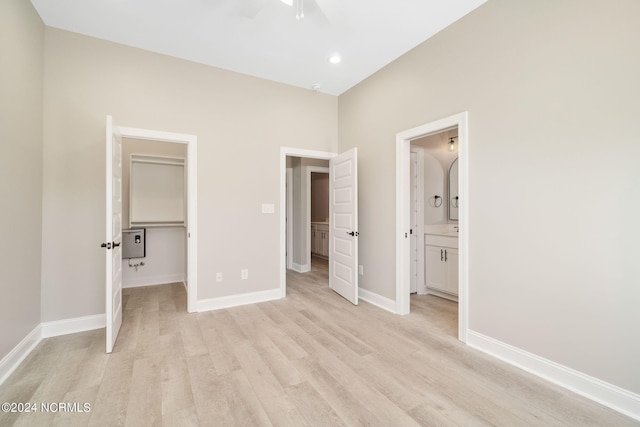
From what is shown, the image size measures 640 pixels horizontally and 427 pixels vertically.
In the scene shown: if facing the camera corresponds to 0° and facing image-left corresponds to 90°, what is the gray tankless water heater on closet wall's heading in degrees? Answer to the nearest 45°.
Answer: approximately 0°

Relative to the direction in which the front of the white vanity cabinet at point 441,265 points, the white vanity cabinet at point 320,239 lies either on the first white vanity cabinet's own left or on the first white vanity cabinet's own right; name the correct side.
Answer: on the first white vanity cabinet's own right

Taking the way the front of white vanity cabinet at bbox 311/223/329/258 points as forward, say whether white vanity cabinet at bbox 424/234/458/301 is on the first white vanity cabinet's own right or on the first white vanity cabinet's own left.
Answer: on the first white vanity cabinet's own left

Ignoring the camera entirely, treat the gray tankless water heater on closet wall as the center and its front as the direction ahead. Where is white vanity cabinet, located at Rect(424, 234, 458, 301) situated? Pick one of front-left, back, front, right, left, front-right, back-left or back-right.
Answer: front-left

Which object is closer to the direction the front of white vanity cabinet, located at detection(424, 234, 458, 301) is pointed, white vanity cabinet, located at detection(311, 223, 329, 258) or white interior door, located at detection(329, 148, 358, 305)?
the white interior door

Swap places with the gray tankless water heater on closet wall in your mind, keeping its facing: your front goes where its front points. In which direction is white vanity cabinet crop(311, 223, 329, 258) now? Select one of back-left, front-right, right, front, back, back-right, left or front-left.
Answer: left

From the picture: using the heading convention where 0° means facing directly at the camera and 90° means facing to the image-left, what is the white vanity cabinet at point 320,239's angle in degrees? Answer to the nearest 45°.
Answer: approximately 45°

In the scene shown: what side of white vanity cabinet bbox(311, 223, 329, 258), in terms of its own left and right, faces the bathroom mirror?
left

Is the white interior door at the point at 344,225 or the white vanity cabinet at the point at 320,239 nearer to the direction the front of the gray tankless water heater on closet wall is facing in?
the white interior door
